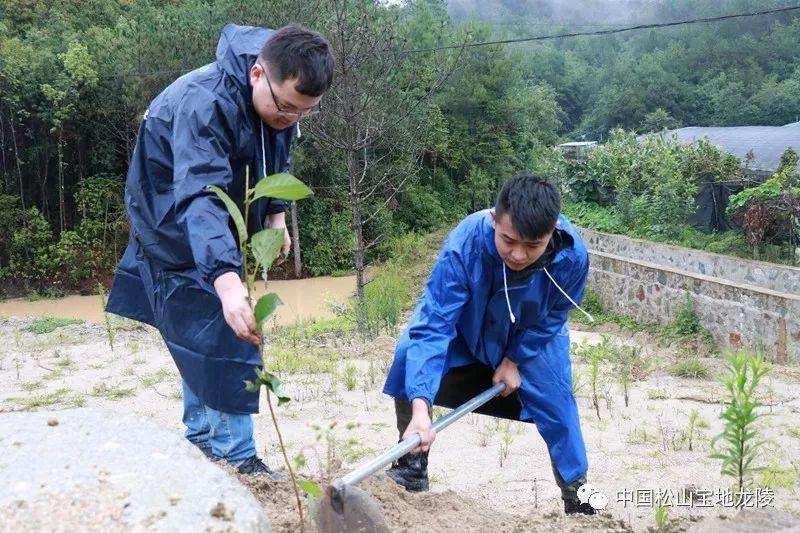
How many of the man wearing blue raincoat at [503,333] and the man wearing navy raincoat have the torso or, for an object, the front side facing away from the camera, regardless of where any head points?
0

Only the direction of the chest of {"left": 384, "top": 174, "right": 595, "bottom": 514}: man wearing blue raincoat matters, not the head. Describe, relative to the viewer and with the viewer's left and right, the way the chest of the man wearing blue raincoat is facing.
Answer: facing the viewer

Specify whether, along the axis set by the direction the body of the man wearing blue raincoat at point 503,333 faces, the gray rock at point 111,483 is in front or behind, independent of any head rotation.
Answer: in front

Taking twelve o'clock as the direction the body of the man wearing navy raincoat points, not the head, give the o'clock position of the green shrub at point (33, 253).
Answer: The green shrub is roughly at 7 o'clock from the man wearing navy raincoat.

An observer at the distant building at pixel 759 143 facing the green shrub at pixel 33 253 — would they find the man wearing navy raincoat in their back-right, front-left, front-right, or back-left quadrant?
front-left

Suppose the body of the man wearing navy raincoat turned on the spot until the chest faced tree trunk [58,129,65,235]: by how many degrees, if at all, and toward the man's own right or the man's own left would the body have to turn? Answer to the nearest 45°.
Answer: approximately 135° to the man's own left

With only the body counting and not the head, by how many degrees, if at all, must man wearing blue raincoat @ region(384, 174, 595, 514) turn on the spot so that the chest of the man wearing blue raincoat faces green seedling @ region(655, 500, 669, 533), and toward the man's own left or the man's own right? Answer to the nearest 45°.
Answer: approximately 45° to the man's own left

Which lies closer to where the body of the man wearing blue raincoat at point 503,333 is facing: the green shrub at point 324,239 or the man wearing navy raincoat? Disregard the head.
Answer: the man wearing navy raincoat

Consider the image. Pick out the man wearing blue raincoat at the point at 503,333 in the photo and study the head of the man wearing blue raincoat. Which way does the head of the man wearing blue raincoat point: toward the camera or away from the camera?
toward the camera

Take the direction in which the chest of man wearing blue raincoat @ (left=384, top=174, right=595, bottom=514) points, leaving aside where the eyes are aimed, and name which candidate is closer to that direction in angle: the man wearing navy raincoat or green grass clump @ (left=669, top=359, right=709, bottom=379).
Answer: the man wearing navy raincoat

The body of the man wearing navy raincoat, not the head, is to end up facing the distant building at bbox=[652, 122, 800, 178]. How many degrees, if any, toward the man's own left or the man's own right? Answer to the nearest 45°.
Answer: approximately 90° to the man's own left

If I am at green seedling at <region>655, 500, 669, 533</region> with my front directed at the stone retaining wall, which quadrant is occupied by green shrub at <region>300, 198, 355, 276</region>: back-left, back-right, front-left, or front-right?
front-left

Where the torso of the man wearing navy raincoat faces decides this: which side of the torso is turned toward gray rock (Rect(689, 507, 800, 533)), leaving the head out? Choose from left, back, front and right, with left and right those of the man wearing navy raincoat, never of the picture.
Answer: front

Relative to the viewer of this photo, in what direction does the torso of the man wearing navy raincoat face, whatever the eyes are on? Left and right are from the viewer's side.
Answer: facing the viewer and to the right of the viewer

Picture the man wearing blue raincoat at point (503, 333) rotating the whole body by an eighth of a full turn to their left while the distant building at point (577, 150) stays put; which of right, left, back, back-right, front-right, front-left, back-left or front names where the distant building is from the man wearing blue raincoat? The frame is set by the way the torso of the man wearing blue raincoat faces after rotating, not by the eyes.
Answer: back-left
